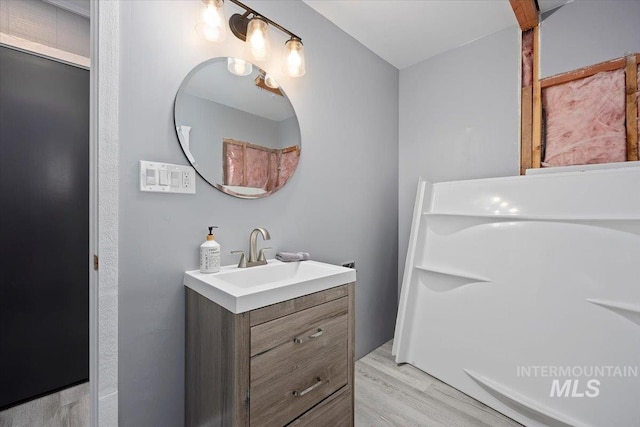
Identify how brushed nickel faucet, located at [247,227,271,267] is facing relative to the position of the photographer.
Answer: facing the viewer and to the right of the viewer

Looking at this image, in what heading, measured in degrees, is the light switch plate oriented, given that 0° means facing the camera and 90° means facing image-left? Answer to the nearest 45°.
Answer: approximately 315°

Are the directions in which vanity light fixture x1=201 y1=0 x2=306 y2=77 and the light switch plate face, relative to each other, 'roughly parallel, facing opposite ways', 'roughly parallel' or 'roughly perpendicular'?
roughly parallel

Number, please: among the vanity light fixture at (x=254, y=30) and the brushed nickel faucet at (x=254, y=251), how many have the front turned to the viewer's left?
0

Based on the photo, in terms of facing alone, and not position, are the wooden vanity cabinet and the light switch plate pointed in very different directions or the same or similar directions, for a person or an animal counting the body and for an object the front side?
same or similar directions

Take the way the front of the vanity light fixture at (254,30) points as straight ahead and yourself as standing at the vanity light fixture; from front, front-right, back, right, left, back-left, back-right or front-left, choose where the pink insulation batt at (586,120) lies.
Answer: front-left

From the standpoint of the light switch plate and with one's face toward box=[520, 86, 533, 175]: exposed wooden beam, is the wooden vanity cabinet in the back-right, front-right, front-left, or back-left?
front-right
